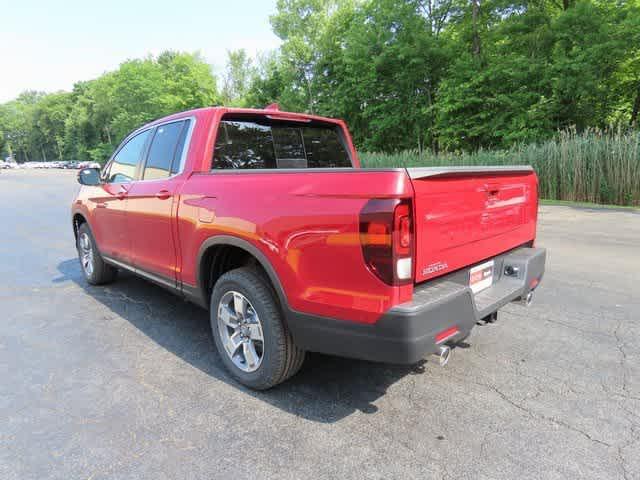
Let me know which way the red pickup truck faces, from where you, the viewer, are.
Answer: facing away from the viewer and to the left of the viewer
